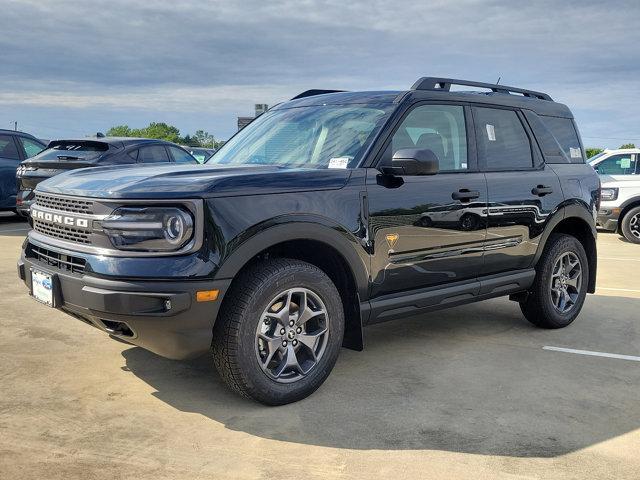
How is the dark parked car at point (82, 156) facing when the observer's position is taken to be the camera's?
facing away from the viewer and to the right of the viewer

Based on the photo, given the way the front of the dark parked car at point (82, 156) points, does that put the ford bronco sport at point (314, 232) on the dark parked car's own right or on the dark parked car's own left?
on the dark parked car's own right

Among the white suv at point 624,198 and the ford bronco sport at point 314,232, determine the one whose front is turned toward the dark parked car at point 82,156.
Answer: the white suv

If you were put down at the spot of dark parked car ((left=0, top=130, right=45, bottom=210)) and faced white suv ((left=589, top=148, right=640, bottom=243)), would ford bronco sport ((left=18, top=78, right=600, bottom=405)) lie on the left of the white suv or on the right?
right

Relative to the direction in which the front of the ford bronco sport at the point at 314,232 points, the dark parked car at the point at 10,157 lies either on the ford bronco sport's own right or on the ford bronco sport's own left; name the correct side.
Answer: on the ford bronco sport's own right

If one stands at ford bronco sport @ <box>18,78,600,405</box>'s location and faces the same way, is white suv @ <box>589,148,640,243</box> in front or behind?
behind

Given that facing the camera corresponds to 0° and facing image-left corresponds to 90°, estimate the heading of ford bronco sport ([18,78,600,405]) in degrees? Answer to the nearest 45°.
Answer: approximately 45°

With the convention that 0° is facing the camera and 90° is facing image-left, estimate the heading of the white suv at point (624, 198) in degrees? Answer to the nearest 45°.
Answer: approximately 45°

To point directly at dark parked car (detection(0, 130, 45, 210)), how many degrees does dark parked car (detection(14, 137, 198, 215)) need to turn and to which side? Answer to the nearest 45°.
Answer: approximately 90° to its left
